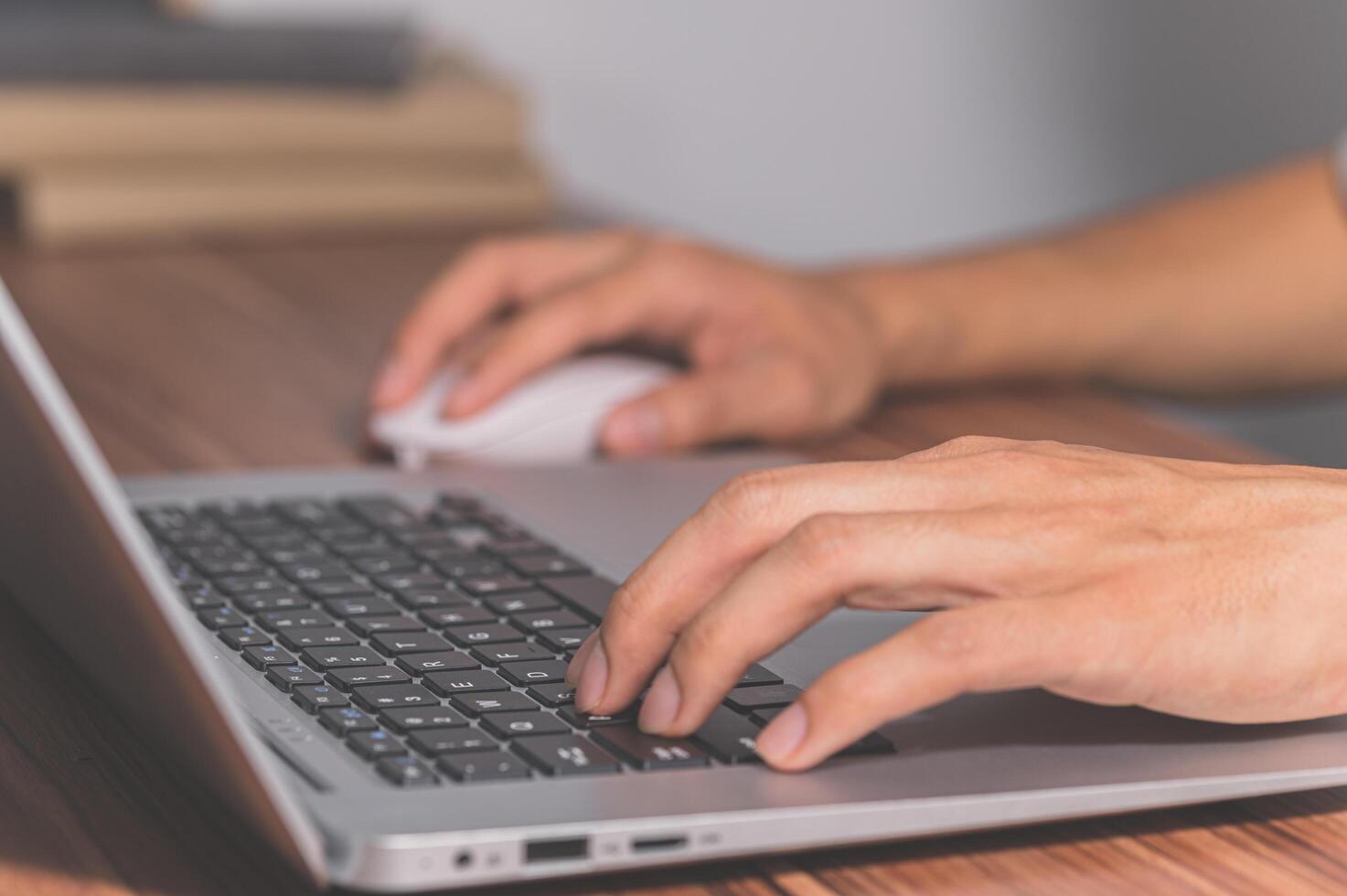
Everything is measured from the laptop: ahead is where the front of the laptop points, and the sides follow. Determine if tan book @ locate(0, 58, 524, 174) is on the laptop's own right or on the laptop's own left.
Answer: on the laptop's own left

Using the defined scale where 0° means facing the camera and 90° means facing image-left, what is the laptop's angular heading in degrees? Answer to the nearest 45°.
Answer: approximately 270°

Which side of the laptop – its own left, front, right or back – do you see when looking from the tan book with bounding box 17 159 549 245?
left

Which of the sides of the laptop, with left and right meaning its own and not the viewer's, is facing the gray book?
left
